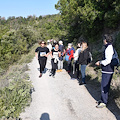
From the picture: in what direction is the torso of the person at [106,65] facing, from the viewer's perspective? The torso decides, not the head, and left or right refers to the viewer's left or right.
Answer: facing to the left of the viewer
